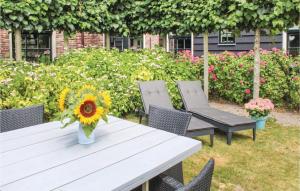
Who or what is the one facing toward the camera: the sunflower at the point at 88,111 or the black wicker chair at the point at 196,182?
the sunflower

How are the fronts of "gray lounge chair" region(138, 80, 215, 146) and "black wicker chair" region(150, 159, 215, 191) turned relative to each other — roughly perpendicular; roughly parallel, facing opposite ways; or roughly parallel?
roughly parallel, facing opposite ways

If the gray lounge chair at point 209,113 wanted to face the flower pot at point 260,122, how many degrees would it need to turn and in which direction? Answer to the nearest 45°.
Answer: approximately 90° to its left

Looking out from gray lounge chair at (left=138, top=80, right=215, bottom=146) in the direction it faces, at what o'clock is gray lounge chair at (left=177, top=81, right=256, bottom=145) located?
gray lounge chair at (left=177, top=81, right=256, bottom=145) is roughly at 11 o'clock from gray lounge chair at (left=138, top=80, right=215, bottom=146).

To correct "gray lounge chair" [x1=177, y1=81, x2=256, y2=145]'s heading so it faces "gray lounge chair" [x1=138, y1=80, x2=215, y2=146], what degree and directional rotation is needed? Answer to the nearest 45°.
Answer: approximately 135° to its right

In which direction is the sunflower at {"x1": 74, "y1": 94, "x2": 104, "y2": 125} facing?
toward the camera

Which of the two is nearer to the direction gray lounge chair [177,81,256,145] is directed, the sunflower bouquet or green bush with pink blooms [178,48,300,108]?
the sunflower bouquet

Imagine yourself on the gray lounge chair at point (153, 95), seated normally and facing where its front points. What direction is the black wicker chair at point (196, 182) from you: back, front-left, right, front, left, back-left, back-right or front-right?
front-right

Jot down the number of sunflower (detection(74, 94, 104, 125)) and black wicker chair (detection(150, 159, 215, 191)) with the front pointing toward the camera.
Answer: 1

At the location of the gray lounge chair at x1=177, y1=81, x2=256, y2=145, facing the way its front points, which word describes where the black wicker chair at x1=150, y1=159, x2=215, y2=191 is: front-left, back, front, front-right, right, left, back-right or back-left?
front-right

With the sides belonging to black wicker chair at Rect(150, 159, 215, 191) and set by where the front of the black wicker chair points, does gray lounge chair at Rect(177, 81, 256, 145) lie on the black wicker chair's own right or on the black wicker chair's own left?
on the black wicker chair's own right

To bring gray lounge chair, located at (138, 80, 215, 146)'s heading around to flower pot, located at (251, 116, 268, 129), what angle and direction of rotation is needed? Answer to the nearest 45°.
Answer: approximately 45° to its left

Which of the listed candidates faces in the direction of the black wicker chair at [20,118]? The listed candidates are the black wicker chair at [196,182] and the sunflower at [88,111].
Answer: the black wicker chair at [196,182]

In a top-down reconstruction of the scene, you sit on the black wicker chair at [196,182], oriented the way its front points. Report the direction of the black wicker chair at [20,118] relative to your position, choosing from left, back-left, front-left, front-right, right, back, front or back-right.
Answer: front

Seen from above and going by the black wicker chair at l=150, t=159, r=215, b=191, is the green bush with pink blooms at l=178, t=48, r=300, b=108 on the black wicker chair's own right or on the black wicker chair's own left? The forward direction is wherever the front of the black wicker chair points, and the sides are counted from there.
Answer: on the black wicker chair's own right

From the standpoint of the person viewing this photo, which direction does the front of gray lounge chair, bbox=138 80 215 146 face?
facing the viewer and to the right of the viewer

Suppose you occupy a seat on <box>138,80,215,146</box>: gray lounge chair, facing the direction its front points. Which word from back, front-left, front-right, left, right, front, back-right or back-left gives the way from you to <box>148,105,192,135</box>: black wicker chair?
front-right
